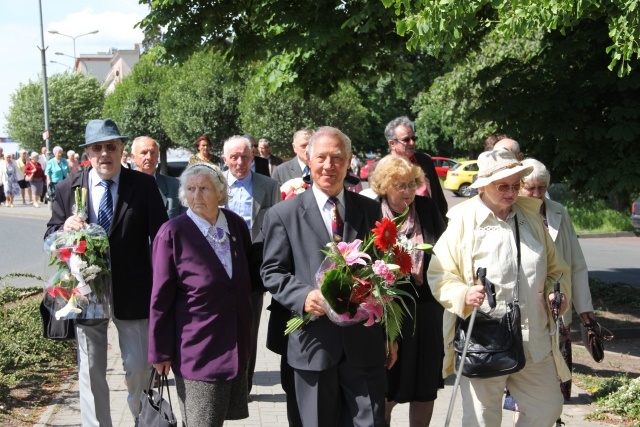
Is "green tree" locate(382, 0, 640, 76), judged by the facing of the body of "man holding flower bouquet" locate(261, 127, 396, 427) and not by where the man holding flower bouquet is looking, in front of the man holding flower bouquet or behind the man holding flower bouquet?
behind

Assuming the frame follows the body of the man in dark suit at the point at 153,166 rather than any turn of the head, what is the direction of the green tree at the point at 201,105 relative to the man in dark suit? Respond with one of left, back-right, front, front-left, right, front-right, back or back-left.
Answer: back

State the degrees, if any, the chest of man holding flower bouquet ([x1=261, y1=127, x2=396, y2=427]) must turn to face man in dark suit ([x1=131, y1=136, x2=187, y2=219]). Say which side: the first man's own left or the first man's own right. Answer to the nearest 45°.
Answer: approximately 135° to the first man's own right

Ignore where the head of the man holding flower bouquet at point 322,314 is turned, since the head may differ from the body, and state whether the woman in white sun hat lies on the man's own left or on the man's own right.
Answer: on the man's own left

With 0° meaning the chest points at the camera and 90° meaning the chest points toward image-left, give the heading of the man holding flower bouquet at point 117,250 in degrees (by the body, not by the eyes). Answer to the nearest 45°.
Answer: approximately 0°
